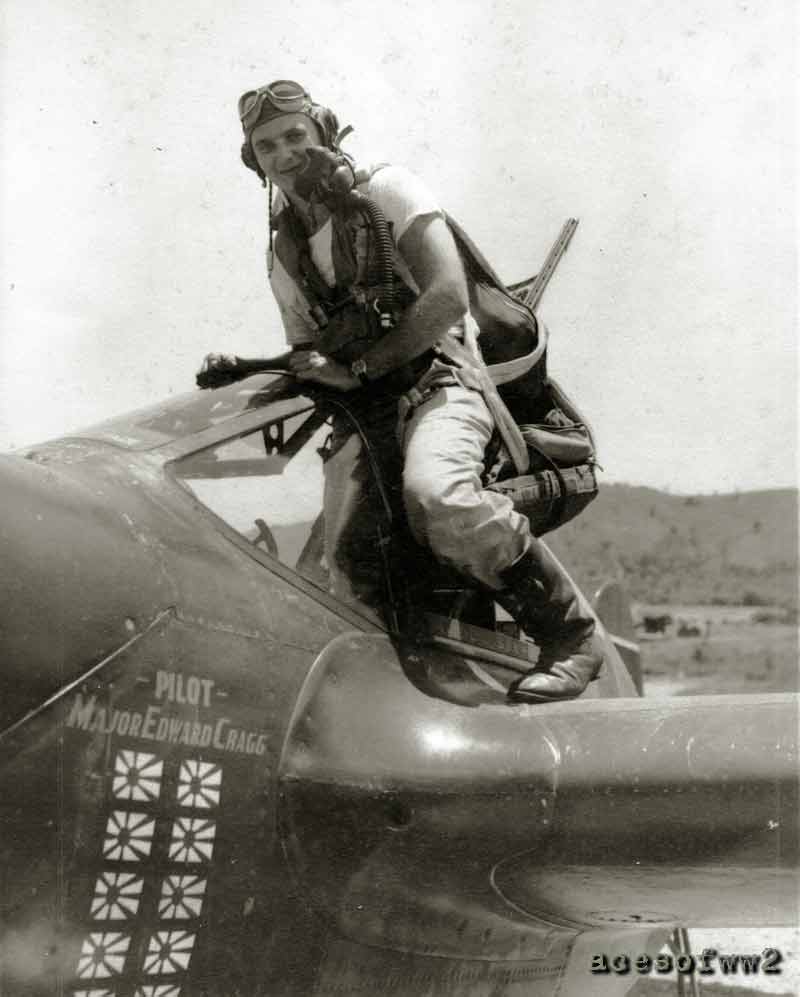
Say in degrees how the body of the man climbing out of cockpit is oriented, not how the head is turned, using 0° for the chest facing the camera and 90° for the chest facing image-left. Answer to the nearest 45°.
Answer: approximately 45°
